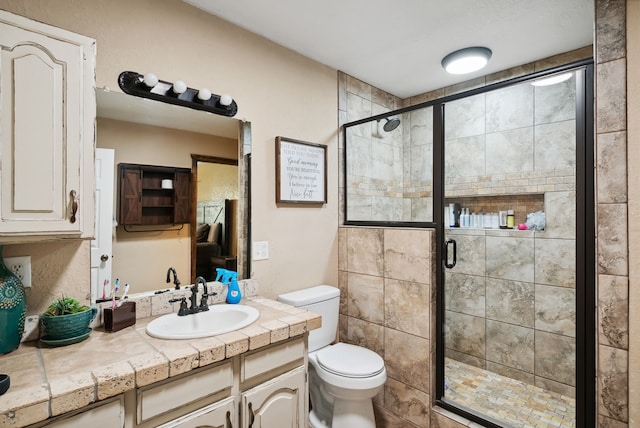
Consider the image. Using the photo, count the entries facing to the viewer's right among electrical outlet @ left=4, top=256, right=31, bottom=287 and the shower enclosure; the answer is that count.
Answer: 0

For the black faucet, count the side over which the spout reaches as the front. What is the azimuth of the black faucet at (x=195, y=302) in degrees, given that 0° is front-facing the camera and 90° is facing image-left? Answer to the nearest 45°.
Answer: approximately 315°

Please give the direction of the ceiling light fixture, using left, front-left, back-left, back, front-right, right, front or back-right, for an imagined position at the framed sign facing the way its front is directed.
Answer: front-left

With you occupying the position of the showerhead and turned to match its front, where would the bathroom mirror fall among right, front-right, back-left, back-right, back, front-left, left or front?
right

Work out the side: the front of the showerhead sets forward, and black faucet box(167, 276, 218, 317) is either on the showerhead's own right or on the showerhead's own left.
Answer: on the showerhead's own right

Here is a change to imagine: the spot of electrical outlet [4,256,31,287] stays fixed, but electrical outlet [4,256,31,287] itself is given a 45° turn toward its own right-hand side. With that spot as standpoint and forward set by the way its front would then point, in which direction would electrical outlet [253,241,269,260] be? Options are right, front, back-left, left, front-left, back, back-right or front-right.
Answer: back-left

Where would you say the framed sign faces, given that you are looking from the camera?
facing the viewer and to the right of the viewer

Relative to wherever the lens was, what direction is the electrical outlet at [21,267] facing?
facing the viewer

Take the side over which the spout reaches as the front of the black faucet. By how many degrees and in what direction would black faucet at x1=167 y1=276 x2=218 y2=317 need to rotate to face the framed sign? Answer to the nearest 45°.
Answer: approximately 90° to its left

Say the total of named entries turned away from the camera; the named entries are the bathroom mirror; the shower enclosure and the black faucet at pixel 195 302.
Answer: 0

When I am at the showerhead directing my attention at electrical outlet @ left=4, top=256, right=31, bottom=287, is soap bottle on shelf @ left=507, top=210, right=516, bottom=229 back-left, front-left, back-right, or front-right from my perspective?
back-left
